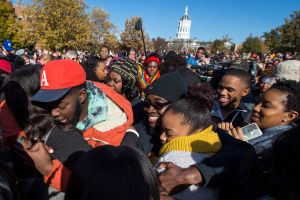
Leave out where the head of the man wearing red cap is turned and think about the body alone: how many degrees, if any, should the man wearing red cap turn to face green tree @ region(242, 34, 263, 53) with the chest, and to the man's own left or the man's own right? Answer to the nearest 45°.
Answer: approximately 180°

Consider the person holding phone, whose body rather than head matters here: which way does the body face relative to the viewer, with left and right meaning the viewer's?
facing to the left of the viewer

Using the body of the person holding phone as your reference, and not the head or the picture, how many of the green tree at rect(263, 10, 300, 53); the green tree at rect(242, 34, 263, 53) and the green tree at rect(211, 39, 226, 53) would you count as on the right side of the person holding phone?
3

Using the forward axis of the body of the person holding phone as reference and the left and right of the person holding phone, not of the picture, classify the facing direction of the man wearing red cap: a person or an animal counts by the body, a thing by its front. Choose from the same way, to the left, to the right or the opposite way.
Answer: the same way

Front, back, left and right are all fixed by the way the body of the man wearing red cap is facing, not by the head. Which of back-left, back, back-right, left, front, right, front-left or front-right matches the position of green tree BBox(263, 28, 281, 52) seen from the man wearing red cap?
back

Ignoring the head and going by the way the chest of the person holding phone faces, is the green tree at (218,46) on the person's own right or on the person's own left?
on the person's own right
